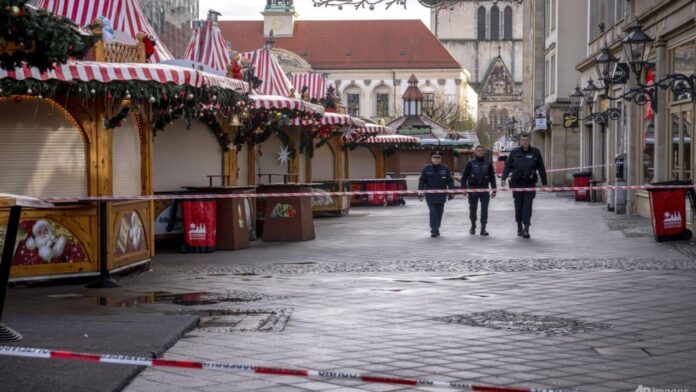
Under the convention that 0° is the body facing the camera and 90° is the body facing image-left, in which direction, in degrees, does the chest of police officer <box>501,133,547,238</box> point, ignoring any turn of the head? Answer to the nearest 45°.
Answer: approximately 0°

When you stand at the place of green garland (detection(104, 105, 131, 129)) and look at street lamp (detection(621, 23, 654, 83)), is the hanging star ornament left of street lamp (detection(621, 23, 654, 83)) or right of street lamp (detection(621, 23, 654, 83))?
left

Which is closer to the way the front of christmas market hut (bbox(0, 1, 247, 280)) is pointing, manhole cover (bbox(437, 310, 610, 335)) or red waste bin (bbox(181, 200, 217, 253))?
the manhole cover

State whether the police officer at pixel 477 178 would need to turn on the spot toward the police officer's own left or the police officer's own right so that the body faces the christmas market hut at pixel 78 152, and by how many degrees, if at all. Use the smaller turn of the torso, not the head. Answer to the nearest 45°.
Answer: approximately 45° to the police officer's own right

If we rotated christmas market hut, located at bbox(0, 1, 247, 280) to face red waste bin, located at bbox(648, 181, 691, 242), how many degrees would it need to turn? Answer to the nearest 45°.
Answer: approximately 90° to its left

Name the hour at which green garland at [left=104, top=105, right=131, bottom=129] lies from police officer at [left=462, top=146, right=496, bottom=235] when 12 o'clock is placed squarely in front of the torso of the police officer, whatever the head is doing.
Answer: The green garland is roughly at 1 o'clock from the police officer.

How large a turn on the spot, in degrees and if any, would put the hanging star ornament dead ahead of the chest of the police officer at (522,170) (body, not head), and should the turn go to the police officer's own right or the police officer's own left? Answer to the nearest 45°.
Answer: approximately 135° to the police officer's own right

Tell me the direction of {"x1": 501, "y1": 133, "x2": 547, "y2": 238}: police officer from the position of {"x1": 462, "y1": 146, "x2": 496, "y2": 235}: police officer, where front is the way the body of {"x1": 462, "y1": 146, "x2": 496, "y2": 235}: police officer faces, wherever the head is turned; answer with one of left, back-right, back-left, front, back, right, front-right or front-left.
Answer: front-left

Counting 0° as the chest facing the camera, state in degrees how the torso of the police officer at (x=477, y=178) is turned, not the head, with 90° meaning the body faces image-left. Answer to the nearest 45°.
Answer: approximately 0°

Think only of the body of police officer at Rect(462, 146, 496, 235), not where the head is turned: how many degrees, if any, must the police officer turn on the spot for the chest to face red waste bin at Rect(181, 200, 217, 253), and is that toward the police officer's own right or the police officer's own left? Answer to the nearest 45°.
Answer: approximately 45° to the police officer's own right
